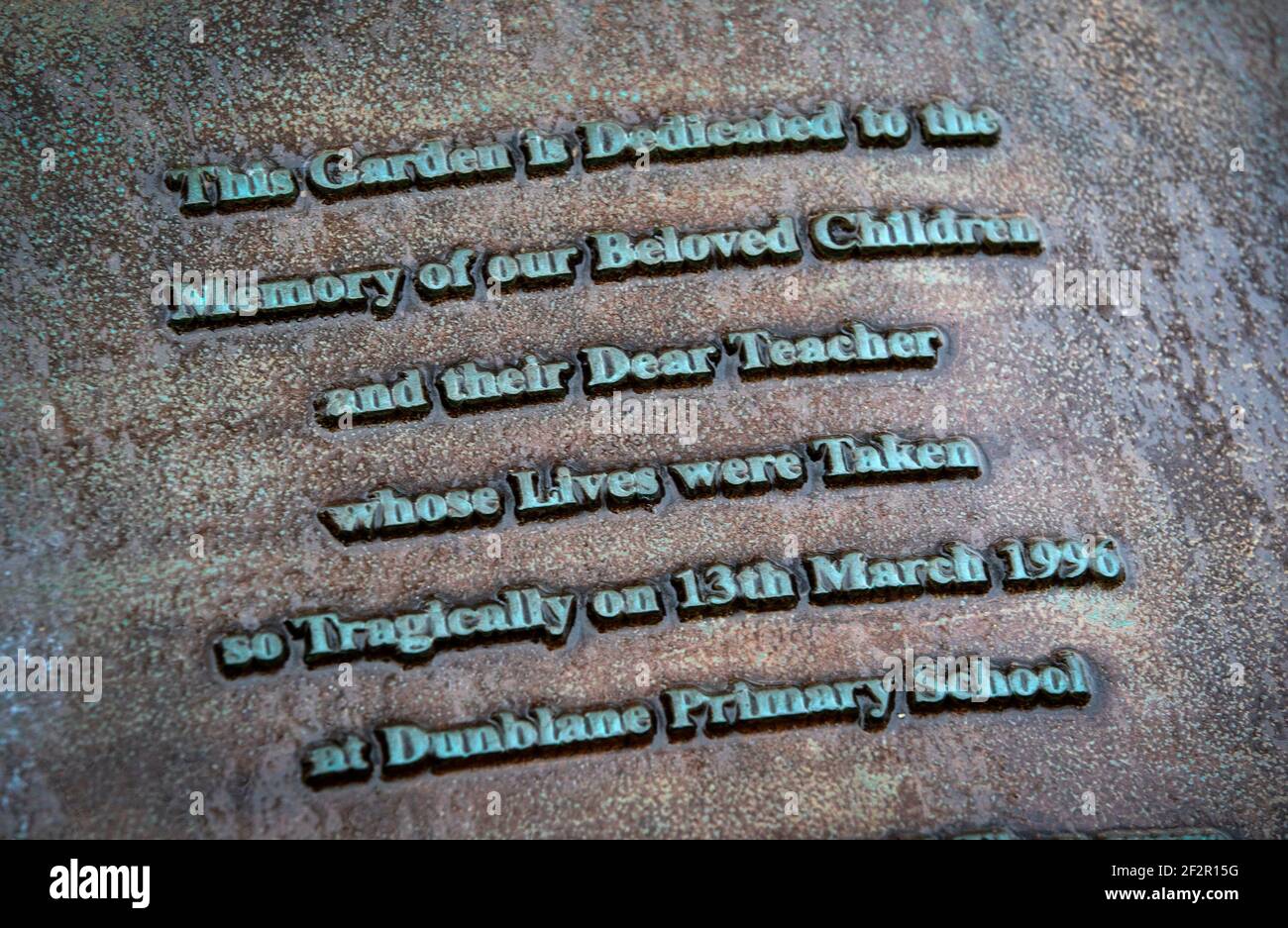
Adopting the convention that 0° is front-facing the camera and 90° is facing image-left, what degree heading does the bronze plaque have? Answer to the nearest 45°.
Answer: approximately 0°
